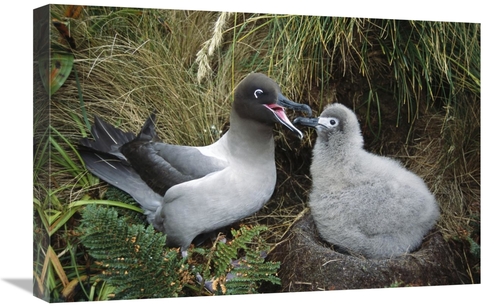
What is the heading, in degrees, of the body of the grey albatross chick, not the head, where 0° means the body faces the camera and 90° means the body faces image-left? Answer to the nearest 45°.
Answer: approximately 90°
